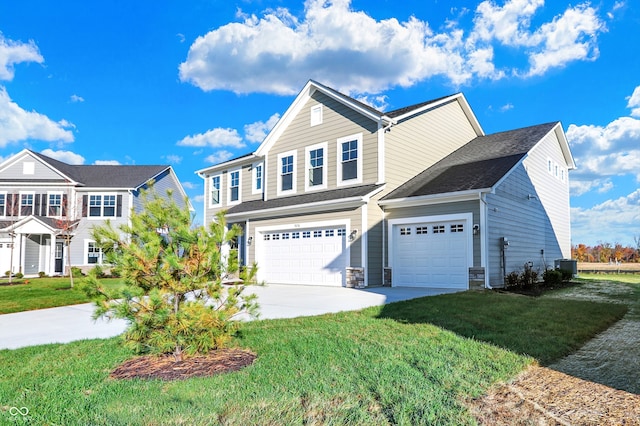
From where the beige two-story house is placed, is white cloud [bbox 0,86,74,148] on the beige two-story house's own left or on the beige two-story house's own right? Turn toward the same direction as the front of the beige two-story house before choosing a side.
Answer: on the beige two-story house's own right

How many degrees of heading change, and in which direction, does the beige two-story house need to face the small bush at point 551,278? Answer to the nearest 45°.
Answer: approximately 135° to its left

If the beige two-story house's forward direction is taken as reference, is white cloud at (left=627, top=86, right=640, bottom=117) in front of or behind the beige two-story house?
behind

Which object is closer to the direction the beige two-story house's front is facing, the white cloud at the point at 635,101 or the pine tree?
the pine tree

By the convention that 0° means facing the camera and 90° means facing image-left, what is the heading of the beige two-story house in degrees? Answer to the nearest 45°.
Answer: approximately 45°
